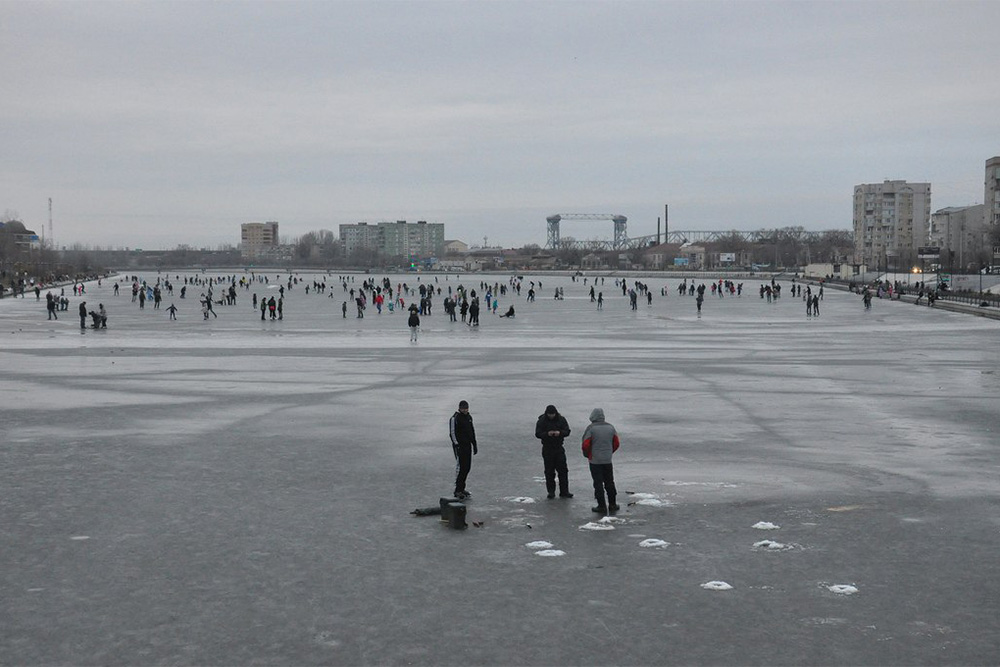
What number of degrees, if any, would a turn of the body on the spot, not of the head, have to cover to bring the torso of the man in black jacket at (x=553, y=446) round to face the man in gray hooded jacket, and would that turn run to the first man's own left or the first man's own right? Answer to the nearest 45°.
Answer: approximately 45° to the first man's own left

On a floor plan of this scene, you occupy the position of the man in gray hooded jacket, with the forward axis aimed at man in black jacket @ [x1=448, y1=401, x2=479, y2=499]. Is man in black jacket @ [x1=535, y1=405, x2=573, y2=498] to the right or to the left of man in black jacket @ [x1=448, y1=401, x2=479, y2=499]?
right

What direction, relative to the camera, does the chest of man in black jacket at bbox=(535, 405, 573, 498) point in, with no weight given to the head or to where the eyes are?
toward the camera

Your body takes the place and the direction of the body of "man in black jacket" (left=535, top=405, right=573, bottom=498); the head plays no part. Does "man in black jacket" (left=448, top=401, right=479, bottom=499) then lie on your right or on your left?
on your right

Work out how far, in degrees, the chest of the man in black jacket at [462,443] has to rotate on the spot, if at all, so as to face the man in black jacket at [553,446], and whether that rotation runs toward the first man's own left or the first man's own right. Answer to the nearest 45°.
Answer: approximately 45° to the first man's own left

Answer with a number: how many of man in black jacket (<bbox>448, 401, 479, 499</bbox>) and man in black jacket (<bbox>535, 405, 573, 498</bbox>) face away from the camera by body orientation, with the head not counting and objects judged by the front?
0

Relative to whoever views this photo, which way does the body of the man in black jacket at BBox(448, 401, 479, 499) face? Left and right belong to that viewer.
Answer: facing the viewer and to the right of the viewer

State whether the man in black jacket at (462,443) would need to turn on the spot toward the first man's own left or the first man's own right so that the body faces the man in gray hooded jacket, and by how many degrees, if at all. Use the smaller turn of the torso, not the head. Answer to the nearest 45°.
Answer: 0° — they already face them
